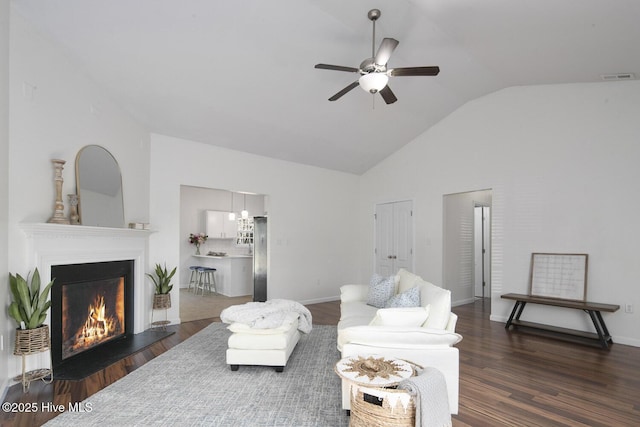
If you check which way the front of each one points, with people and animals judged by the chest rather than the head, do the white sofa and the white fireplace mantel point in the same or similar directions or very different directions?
very different directions

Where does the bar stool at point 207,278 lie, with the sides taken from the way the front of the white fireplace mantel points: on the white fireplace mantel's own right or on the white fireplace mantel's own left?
on the white fireplace mantel's own left

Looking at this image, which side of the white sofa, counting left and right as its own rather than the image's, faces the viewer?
left

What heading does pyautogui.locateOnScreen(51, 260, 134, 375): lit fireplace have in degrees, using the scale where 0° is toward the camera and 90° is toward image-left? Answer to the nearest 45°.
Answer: approximately 315°

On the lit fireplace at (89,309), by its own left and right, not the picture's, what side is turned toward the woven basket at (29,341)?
right

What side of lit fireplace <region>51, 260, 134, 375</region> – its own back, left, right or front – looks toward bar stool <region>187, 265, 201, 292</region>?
left

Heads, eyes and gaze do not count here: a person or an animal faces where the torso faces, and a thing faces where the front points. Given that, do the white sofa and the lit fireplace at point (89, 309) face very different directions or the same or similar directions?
very different directions

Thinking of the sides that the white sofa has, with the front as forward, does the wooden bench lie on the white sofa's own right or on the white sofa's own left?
on the white sofa's own right

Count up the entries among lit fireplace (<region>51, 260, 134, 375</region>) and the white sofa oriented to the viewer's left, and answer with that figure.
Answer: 1

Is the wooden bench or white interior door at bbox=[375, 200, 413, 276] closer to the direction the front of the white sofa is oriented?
the white interior door

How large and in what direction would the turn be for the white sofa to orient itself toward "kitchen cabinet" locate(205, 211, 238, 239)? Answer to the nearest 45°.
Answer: approximately 45° to its right

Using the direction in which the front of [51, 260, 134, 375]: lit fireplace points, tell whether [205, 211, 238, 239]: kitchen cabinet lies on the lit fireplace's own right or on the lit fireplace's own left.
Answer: on the lit fireplace's own left

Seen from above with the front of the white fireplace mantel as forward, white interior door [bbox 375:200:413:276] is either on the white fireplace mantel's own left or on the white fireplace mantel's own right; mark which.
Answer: on the white fireplace mantel's own left

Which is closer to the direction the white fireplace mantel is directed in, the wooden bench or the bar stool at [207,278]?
the wooden bench

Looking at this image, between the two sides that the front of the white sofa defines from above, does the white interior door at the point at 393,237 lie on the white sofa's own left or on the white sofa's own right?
on the white sofa's own right

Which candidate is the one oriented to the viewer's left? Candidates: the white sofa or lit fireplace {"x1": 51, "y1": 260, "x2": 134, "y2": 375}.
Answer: the white sofa
